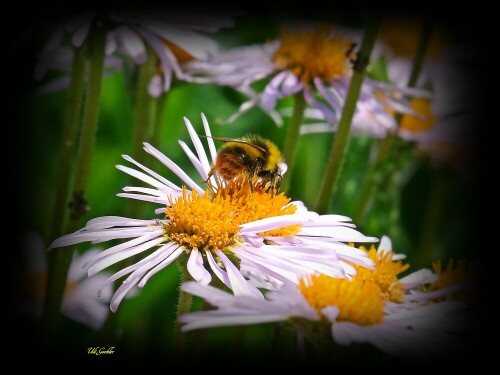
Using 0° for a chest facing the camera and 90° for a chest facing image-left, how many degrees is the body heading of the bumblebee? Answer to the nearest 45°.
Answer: approximately 270°
